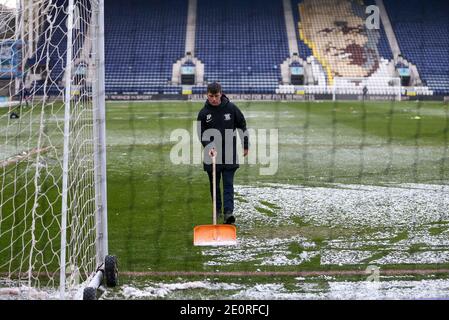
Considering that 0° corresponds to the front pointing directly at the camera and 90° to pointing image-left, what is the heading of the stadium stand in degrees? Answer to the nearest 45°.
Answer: approximately 0°

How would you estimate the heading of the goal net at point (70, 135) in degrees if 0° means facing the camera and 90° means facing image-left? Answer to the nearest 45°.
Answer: approximately 180°

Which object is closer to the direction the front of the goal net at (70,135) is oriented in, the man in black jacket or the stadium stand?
the stadium stand

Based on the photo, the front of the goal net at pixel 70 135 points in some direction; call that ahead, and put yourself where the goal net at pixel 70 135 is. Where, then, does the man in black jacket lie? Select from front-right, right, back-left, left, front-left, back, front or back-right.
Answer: front-right

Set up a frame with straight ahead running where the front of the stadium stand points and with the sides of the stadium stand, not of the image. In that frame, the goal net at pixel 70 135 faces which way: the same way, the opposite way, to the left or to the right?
the opposite way

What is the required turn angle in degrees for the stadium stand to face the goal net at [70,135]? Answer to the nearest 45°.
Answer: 0° — it already faces it

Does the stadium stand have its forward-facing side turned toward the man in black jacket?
yes

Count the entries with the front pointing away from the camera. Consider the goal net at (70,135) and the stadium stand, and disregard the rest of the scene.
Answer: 1

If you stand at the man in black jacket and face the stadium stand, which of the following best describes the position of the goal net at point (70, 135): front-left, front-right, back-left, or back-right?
back-left
